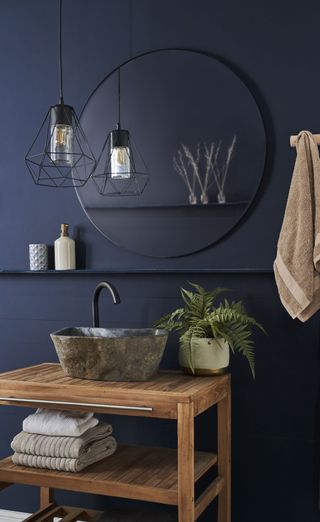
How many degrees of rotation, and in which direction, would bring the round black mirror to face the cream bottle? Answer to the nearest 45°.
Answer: approximately 90° to its right

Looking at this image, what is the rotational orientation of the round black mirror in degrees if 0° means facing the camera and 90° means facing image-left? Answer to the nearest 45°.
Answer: approximately 0°

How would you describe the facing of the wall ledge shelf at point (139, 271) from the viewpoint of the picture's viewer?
facing the viewer

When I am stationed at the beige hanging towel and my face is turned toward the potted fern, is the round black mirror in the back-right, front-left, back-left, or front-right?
front-right

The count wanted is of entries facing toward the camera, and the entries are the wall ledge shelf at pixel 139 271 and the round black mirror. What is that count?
2
